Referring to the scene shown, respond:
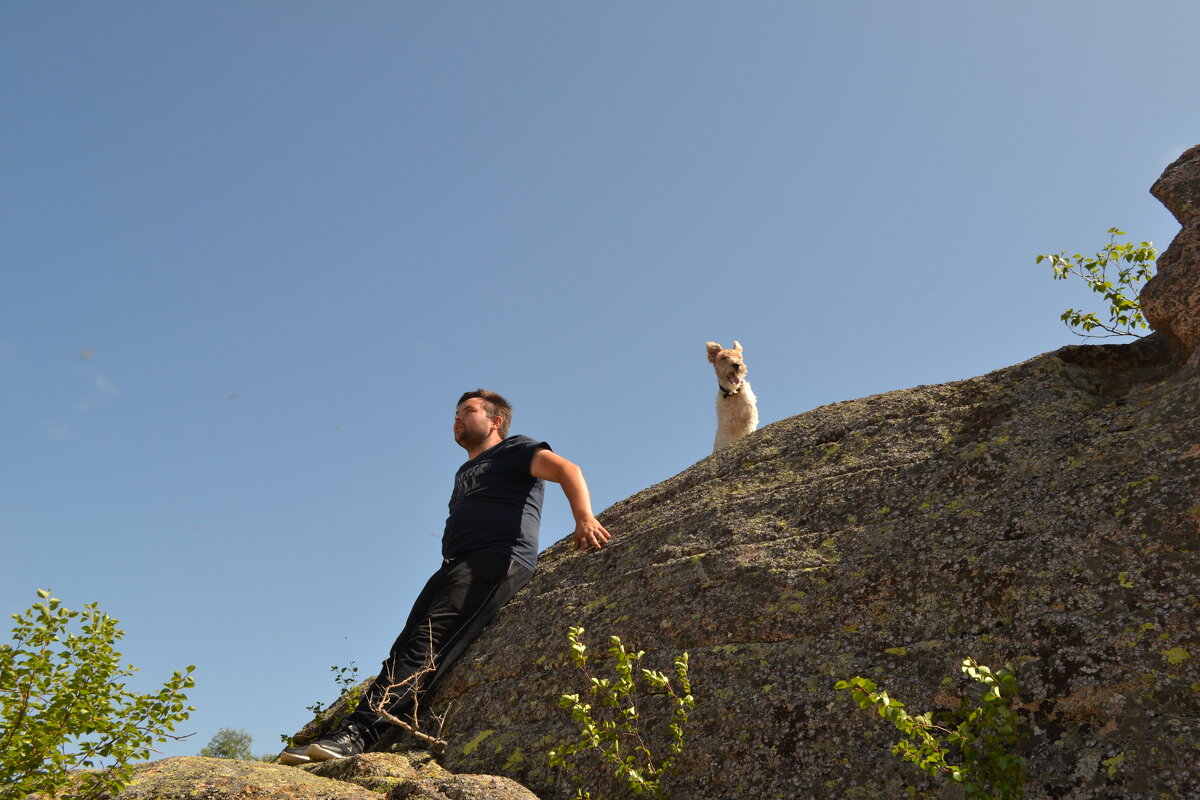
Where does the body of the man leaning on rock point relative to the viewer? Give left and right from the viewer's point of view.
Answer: facing the viewer and to the left of the viewer

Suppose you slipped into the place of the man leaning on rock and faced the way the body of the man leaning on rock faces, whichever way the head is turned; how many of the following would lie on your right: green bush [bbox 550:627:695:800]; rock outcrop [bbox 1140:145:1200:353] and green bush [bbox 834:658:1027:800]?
0

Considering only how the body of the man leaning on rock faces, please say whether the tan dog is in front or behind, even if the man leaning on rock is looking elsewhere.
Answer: behind

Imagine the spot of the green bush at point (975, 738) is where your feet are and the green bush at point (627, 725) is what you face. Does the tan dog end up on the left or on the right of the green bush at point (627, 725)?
right

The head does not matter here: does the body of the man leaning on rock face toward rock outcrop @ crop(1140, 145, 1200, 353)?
no

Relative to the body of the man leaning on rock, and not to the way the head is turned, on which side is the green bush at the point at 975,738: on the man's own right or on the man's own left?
on the man's own left

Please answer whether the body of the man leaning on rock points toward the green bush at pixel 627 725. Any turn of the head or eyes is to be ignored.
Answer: no
